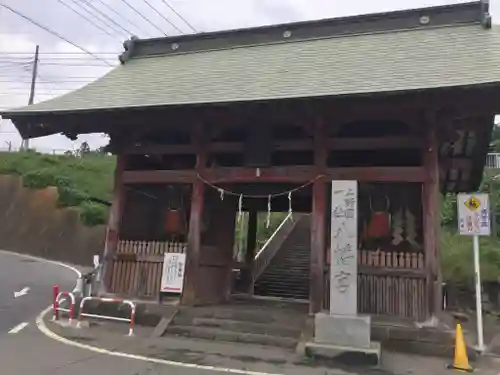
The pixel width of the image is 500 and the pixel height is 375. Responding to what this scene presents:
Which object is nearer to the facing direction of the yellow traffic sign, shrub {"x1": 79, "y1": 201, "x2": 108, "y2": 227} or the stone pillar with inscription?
the stone pillar with inscription

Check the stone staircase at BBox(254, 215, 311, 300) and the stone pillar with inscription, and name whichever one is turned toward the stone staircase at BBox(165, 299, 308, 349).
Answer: the stone staircase at BBox(254, 215, 311, 300)

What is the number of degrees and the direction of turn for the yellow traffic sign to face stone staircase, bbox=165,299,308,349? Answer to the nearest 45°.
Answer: approximately 90° to its right

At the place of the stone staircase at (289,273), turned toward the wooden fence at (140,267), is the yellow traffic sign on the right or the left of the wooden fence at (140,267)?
left

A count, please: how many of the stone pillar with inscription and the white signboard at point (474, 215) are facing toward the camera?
2

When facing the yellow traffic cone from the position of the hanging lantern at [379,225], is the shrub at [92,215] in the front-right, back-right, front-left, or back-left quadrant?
back-right

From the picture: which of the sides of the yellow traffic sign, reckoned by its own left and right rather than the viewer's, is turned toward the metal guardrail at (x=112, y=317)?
right

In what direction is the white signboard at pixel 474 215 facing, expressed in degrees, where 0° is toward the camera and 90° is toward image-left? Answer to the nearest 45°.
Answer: approximately 0°

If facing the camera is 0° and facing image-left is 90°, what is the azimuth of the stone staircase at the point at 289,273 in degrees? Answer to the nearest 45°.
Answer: approximately 0°

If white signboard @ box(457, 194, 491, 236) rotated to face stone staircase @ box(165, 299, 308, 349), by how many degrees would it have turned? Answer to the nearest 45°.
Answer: approximately 90° to its right

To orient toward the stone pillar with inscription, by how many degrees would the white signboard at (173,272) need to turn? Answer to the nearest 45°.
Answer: approximately 45° to its left
